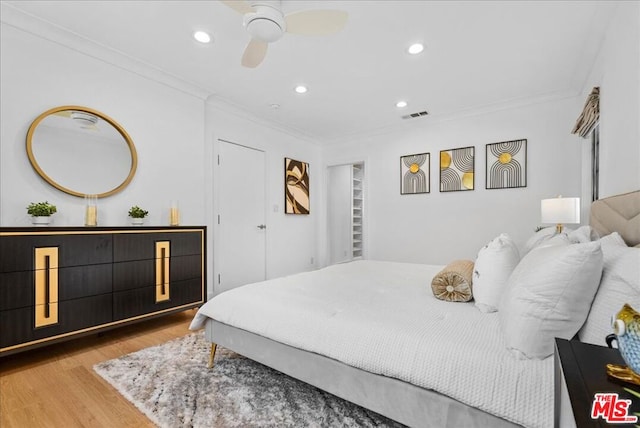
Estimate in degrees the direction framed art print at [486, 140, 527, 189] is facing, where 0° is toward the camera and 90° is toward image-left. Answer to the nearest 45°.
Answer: approximately 0°

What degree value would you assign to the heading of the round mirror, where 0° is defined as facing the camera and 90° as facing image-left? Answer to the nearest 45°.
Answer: approximately 315°

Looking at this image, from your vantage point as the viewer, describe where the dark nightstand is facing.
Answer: facing to the left of the viewer

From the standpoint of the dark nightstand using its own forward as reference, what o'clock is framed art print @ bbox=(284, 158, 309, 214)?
The framed art print is roughly at 1 o'clock from the dark nightstand.

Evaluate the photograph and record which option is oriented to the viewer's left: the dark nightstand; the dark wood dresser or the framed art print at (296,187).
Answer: the dark nightstand

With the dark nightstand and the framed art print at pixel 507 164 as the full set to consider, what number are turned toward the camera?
1

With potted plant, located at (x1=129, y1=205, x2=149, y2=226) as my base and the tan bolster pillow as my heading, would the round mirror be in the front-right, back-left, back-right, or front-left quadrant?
back-right

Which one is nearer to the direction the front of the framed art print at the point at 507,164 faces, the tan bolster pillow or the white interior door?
the tan bolster pillow
